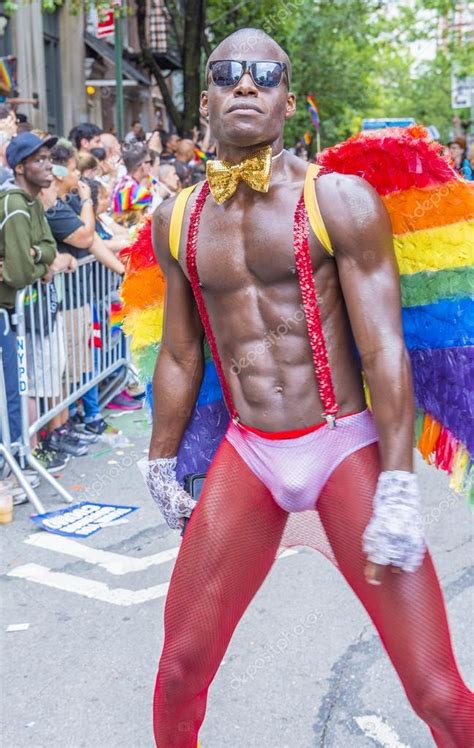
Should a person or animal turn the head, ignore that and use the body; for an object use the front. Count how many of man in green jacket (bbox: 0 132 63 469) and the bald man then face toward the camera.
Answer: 1

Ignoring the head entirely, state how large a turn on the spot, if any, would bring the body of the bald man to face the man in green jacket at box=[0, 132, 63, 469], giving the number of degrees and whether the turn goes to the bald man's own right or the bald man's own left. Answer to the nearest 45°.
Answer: approximately 135° to the bald man's own right

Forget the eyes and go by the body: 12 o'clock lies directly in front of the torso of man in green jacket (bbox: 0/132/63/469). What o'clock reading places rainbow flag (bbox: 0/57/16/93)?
The rainbow flag is roughly at 9 o'clock from the man in green jacket.

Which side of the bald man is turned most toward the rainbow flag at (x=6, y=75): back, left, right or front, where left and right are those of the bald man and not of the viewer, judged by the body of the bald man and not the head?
back

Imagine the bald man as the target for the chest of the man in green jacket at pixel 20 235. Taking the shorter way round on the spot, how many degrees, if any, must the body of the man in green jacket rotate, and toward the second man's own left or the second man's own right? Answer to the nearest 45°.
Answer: approximately 90° to the second man's own right

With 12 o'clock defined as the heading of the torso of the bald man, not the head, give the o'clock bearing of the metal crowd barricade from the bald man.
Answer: The metal crowd barricade is roughly at 5 o'clock from the bald man.

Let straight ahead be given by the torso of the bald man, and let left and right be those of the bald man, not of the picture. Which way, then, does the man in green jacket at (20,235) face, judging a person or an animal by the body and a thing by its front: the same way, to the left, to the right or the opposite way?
to the left

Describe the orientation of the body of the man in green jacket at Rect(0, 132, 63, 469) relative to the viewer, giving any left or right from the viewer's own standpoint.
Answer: facing to the right of the viewer
